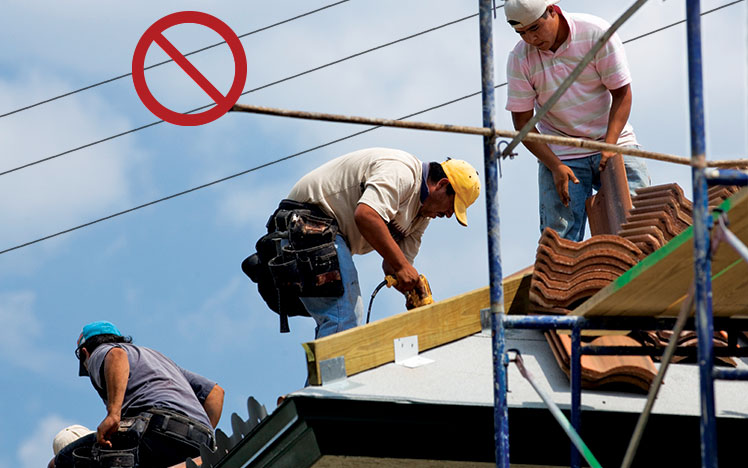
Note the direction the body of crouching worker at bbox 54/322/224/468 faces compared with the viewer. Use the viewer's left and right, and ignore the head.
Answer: facing away from the viewer and to the left of the viewer

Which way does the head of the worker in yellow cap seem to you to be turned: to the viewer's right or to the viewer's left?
to the viewer's right

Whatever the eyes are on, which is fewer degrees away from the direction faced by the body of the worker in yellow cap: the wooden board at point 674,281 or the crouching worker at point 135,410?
the wooden board

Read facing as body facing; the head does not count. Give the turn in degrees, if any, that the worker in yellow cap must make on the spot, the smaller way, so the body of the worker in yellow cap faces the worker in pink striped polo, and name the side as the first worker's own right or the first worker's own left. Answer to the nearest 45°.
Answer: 0° — they already face them

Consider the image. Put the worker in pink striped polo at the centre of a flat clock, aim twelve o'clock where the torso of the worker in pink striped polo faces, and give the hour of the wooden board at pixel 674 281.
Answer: The wooden board is roughly at 10 o'clock from the worker in pink striped polo.

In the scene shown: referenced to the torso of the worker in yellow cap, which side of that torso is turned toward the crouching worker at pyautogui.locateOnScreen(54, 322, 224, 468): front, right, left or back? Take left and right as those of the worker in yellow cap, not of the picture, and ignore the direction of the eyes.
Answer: back

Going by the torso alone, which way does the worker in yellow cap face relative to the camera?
to the viewer's right

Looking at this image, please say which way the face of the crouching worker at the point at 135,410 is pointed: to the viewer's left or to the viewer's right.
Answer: to the viewer's left
